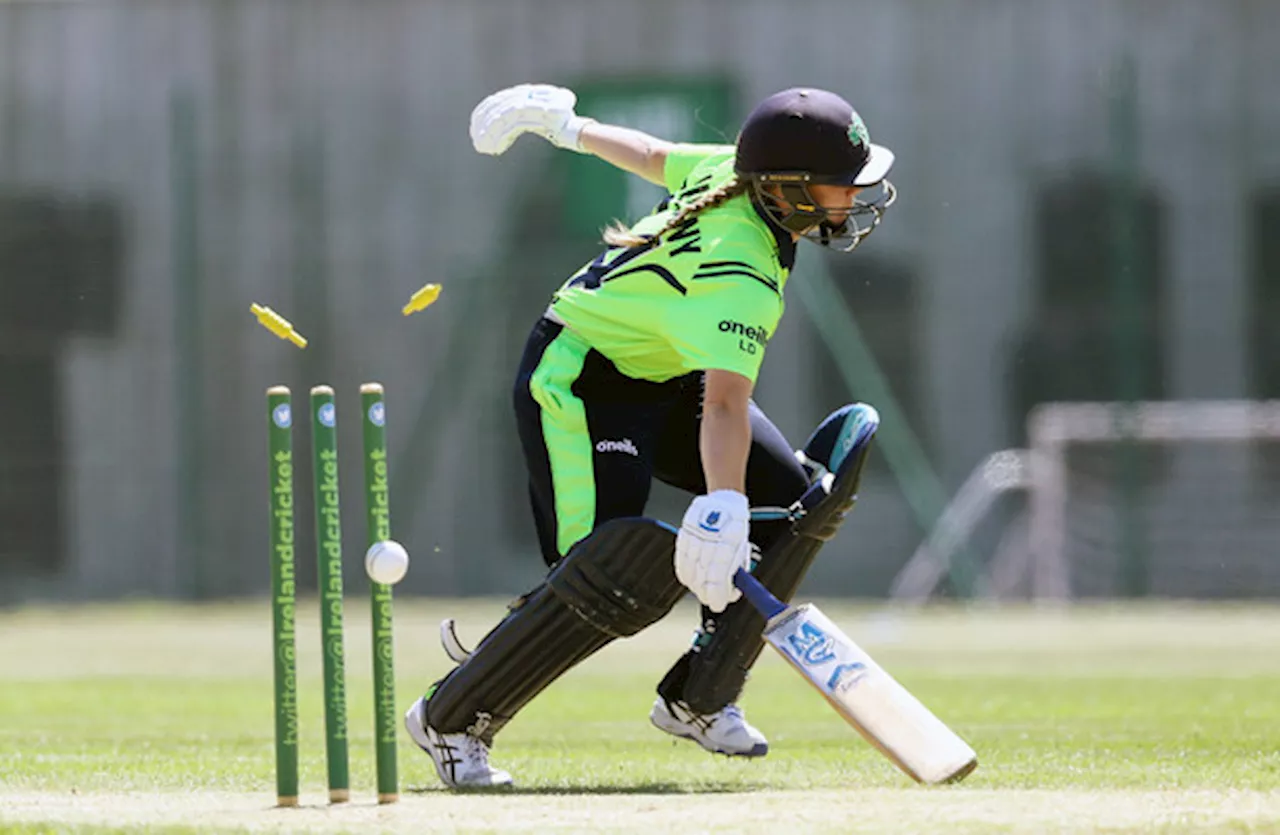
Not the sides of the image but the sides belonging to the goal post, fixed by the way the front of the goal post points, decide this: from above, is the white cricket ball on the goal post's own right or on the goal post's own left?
on the goal post's own right

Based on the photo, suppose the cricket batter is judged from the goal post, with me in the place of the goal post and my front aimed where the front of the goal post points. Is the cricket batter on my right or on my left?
on my right

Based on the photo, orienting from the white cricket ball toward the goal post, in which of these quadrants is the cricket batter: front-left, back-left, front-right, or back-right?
front-right

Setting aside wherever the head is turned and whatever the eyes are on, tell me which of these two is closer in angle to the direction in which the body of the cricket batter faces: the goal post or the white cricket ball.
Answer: the goal post

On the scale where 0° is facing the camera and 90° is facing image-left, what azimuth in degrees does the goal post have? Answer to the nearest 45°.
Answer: approximately 315°

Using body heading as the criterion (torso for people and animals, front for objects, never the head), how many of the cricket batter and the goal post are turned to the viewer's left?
0

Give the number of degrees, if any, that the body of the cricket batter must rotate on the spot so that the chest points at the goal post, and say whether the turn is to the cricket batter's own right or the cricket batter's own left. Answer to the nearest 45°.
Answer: approximately 90° to the cricket batter's own left

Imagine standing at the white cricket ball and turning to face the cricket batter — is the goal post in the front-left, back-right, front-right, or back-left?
front-left

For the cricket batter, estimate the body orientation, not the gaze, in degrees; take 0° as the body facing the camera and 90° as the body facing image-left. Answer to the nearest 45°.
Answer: approximately 270°

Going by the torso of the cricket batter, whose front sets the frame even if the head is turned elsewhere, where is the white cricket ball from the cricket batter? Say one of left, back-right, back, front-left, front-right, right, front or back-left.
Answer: back-right
